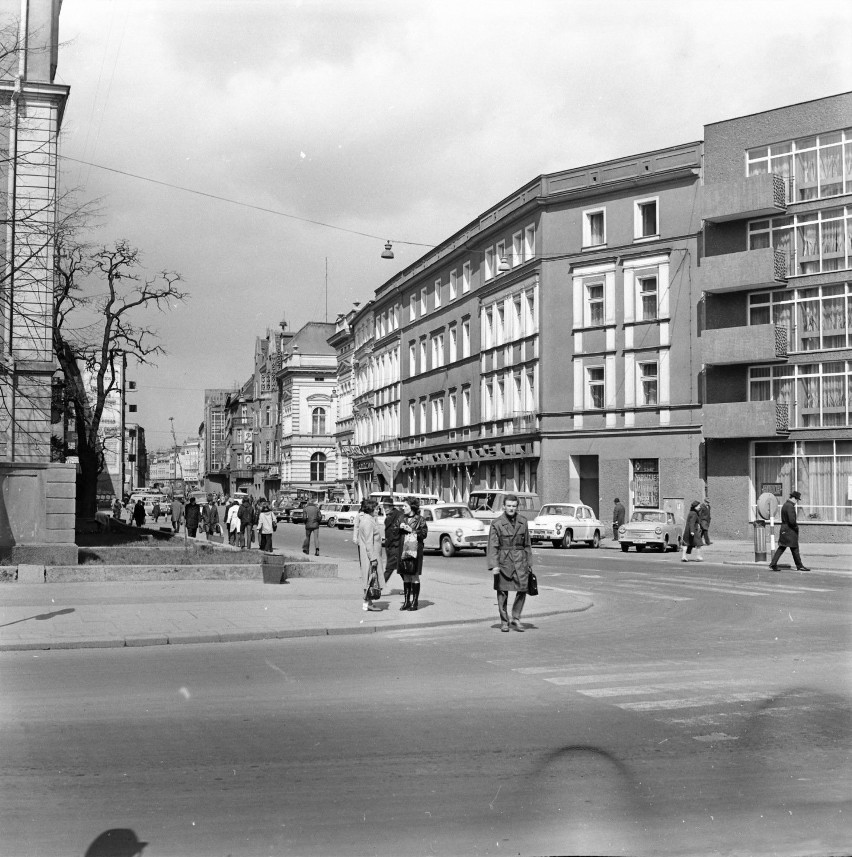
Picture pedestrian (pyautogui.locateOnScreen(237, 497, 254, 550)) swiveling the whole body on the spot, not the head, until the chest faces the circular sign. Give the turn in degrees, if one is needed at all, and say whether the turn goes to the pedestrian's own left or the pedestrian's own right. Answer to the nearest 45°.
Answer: approximately 135° to the pedestrian's own right

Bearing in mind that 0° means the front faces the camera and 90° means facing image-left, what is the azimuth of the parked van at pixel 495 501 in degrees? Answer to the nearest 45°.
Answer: approximately 45°

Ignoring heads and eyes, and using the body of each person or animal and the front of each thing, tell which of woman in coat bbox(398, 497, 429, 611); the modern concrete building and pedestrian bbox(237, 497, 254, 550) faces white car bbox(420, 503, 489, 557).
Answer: the modern concrete building

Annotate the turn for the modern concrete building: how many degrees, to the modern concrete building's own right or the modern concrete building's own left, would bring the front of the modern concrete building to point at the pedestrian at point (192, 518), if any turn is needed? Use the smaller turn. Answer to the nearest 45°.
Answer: approximately 45° to the modern concrete building's own right

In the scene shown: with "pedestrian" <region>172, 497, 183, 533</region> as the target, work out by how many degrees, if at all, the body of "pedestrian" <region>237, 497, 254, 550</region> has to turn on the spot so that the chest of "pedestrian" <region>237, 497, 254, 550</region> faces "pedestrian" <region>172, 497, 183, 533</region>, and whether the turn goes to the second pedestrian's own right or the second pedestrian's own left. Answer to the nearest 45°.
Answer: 0° — they already face them

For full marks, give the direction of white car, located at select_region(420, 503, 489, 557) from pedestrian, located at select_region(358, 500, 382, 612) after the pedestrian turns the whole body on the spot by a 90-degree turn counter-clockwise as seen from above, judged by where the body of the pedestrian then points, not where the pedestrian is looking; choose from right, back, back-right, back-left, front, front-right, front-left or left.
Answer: front

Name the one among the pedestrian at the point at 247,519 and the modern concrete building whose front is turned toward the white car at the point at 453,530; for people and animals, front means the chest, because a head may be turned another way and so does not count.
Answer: the modern concrete building

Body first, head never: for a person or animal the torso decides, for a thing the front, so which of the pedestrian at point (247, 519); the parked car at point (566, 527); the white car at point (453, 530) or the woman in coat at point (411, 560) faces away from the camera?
the pedestrian

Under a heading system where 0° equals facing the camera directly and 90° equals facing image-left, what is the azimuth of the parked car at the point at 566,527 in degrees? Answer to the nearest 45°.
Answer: approximately 45°
